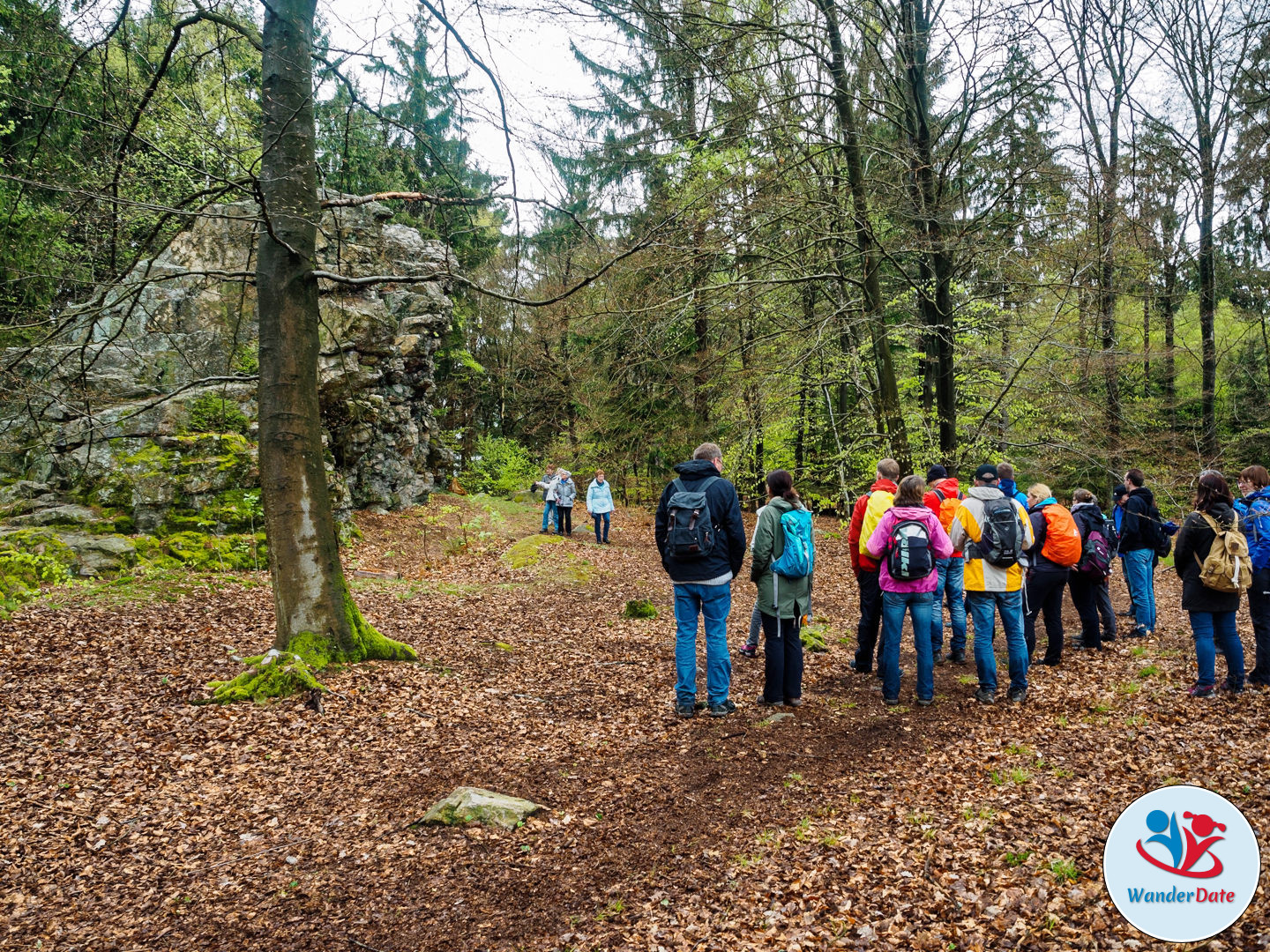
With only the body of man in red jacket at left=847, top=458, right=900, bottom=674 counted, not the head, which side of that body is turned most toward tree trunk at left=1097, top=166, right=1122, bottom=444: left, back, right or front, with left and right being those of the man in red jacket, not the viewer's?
front

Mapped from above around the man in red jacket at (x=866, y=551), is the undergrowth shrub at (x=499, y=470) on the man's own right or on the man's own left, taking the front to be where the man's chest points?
on the man's own left

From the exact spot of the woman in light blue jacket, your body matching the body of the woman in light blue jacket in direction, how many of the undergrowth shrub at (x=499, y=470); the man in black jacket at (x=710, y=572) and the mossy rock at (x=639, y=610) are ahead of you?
2

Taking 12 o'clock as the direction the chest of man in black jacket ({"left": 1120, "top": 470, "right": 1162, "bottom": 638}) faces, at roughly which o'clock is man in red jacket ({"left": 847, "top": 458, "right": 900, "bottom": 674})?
The man in red jacket is roughly at 10 o'clock from the man in black jacket.

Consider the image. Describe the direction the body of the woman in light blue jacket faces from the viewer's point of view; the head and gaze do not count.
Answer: toward the camera

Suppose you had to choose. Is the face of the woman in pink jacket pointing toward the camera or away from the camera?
away from the camera

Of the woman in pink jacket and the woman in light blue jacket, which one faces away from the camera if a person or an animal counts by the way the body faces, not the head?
the woman in pink jacket

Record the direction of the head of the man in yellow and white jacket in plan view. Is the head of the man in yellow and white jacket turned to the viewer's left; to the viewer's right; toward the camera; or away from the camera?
away from the camera

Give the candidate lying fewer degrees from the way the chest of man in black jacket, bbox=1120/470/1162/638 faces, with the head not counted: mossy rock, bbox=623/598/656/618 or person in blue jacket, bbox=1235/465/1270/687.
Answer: the mossy rock

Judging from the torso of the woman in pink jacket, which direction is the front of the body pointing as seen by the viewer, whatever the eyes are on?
away from the camera

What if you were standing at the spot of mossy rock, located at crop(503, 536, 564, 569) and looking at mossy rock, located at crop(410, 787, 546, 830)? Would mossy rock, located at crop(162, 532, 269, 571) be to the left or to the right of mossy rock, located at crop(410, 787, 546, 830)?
right

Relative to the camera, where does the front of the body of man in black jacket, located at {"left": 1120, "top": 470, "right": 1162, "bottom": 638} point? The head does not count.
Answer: to the viewer's left
